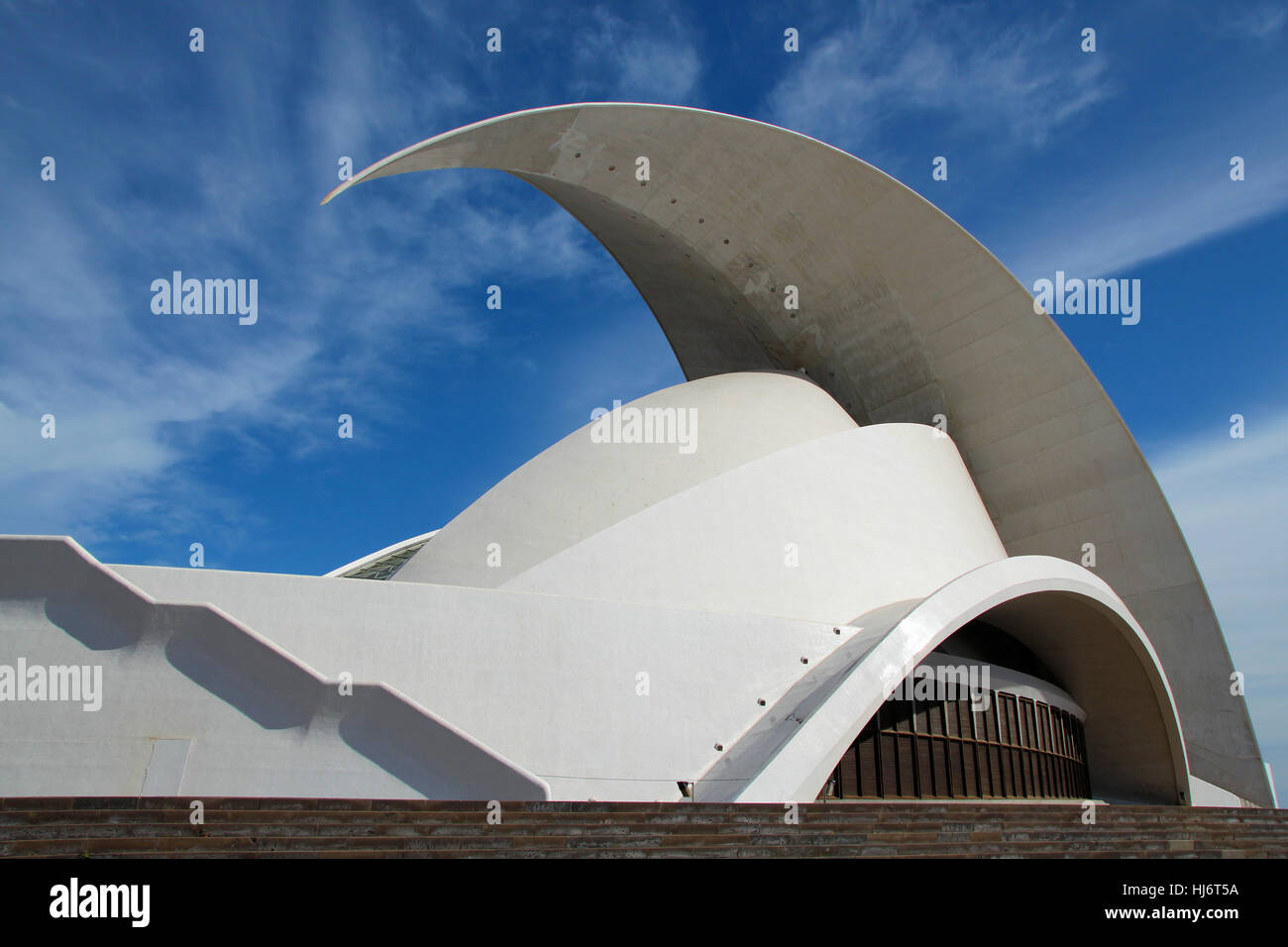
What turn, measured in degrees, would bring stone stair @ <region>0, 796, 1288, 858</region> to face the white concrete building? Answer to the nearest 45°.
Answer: approximately 180°

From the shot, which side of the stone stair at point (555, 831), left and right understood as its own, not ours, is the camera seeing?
front
